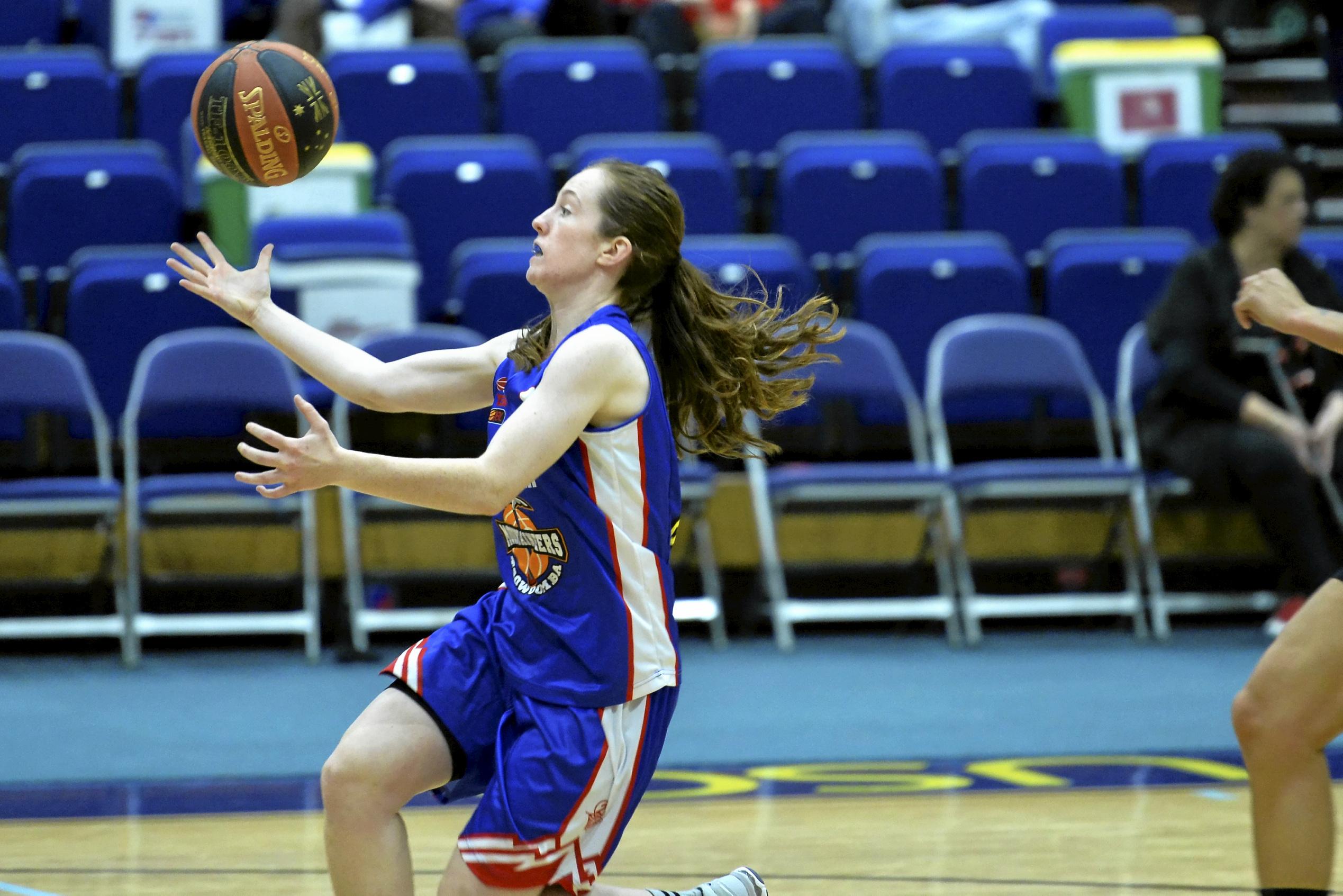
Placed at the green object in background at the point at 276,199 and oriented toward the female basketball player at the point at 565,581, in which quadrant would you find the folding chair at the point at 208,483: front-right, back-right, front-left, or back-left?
front-right

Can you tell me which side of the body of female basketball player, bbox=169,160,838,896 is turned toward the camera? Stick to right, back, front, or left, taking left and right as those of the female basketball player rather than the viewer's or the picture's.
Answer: left

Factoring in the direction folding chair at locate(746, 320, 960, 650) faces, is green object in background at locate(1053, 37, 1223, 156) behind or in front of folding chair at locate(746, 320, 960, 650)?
behind

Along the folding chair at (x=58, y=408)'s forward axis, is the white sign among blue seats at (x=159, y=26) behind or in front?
behind

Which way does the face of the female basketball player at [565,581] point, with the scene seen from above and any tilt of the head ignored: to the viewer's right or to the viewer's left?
to the viewer's left

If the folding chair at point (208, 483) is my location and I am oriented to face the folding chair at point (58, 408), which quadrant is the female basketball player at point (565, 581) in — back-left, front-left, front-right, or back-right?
back-left

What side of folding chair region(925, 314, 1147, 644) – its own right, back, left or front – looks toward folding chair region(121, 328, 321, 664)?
right

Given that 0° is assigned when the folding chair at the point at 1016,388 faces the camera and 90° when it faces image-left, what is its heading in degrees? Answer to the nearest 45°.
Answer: approximately 0°

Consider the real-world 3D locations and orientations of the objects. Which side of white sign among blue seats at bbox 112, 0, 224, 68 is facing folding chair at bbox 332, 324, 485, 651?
front

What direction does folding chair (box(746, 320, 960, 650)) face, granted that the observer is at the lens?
facing the viewer

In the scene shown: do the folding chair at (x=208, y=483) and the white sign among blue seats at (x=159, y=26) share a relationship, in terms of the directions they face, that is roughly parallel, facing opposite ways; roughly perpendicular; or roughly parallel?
roughly parallel

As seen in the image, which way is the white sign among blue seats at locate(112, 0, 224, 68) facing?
toward the camera

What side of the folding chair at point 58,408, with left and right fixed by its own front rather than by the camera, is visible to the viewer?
front
